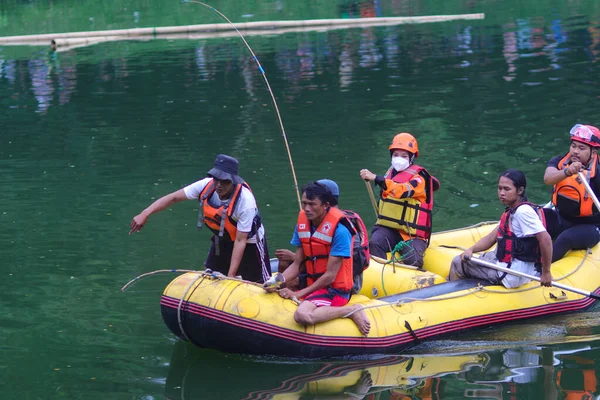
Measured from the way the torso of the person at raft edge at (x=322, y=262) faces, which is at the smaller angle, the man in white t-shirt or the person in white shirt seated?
the man in white t-shirt

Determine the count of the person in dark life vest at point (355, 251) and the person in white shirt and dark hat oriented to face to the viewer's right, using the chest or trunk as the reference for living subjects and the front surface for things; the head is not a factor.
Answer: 0

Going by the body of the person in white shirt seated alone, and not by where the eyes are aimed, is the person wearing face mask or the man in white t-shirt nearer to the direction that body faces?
the man in white t-shirt

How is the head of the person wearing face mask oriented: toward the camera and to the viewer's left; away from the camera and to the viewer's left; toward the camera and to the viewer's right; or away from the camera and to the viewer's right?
toward the camera and to the viewer's left

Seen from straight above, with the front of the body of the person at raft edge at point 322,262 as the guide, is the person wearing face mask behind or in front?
behind

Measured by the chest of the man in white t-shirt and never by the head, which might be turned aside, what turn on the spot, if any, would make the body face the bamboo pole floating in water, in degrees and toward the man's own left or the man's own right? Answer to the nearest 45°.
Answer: approximately 135° to the man's own right

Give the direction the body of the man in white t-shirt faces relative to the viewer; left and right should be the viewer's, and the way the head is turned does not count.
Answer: facing the viewer and to the left of the viewer

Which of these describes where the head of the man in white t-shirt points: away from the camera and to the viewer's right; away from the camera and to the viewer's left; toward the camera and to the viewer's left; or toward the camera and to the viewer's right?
toward the camera and to the viewer's left

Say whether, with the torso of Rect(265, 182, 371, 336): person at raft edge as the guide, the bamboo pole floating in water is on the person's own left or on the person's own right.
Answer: on the person's own right

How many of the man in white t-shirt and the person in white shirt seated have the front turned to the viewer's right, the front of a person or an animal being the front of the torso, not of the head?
0
